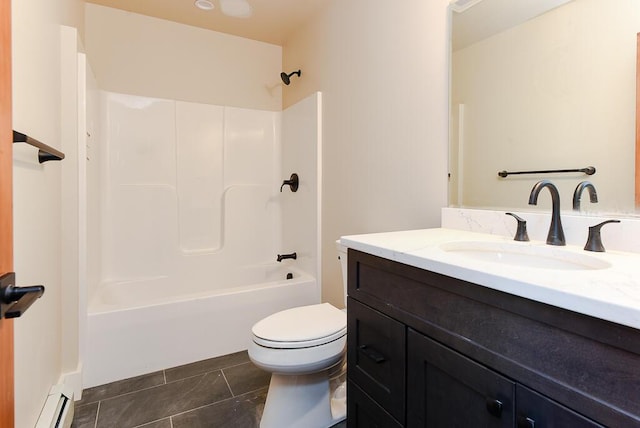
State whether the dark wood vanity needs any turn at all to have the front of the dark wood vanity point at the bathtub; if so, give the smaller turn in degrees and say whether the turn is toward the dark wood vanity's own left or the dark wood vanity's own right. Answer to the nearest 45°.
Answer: approximately 45° to the dark wood vanity's own right

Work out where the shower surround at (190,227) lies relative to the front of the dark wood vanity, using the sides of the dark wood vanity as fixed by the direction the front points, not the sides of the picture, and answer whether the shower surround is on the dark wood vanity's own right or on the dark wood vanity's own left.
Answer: on the dark wood vanity's own right

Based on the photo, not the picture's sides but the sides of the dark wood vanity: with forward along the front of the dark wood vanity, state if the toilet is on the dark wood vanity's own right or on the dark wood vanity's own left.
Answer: on the dark wood vanity's own right

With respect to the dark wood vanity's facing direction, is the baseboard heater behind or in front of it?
in front

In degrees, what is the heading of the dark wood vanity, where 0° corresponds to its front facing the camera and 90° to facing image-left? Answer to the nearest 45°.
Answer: approximately 45°
